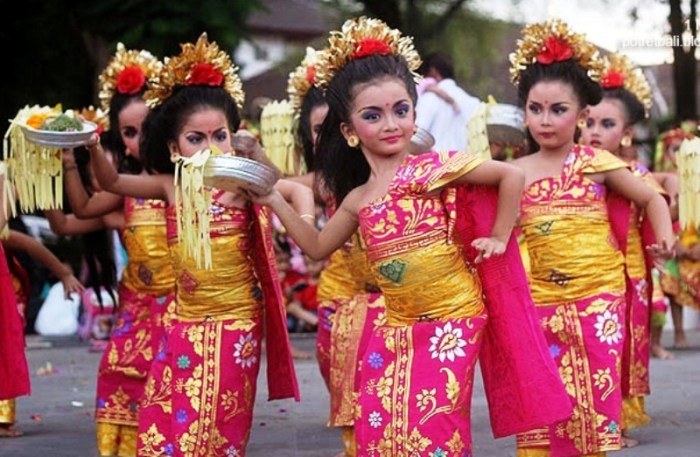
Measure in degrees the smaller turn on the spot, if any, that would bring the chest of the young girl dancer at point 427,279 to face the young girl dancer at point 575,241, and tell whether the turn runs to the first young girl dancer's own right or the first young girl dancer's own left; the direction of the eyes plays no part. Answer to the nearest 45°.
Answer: approximately 135° to the first young girl dancer's own left

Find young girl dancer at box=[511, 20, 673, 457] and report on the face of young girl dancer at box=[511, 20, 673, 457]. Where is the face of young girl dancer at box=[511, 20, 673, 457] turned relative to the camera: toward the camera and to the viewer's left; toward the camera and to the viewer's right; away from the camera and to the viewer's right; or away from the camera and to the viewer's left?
toward the camera and to the viewer's left

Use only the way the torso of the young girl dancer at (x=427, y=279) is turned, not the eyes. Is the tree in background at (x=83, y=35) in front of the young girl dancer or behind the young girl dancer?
behind

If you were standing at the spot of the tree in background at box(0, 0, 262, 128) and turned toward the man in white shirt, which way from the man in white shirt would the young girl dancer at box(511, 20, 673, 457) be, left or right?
right

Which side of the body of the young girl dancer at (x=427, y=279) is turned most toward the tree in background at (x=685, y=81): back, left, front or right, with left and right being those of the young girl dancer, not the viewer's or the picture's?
back

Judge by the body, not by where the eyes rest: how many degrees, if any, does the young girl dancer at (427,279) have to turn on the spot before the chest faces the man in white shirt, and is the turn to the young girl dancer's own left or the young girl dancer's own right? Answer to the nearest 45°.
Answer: approximately 180°

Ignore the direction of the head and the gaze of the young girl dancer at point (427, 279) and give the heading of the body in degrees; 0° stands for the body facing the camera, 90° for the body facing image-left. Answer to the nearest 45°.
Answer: approximately 0°
